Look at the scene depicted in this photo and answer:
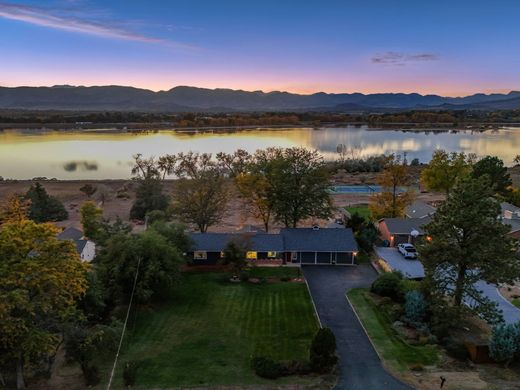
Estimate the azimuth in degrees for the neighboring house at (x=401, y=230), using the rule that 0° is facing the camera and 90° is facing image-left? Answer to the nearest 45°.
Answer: approximately 0°

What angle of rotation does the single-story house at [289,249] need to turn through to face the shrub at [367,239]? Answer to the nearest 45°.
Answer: approximately 135° to its left

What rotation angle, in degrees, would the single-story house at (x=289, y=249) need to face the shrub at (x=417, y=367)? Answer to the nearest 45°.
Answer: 0° — it already faces it

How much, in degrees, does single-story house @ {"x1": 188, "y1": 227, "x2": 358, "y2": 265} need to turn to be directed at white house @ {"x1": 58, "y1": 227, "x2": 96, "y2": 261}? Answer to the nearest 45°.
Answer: approximately 90° to its right

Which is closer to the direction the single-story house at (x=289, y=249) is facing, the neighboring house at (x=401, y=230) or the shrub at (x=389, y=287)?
the shrub

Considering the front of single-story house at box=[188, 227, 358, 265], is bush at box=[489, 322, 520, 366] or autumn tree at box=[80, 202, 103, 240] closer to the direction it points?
the bush

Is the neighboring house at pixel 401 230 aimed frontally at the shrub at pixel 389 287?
yes

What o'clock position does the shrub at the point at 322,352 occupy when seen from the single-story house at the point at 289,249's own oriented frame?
The shrub is roughly at 12 o'clock from the single-story house.

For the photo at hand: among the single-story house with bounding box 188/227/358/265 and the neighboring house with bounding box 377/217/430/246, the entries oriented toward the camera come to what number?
2

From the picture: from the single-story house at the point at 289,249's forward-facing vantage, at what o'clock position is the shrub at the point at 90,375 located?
The shrub is roughly at 1 o'clock from the single-story house.

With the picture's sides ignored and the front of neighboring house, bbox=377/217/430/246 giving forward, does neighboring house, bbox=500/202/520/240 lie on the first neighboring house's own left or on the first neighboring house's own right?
on the first neighboring house's own left
